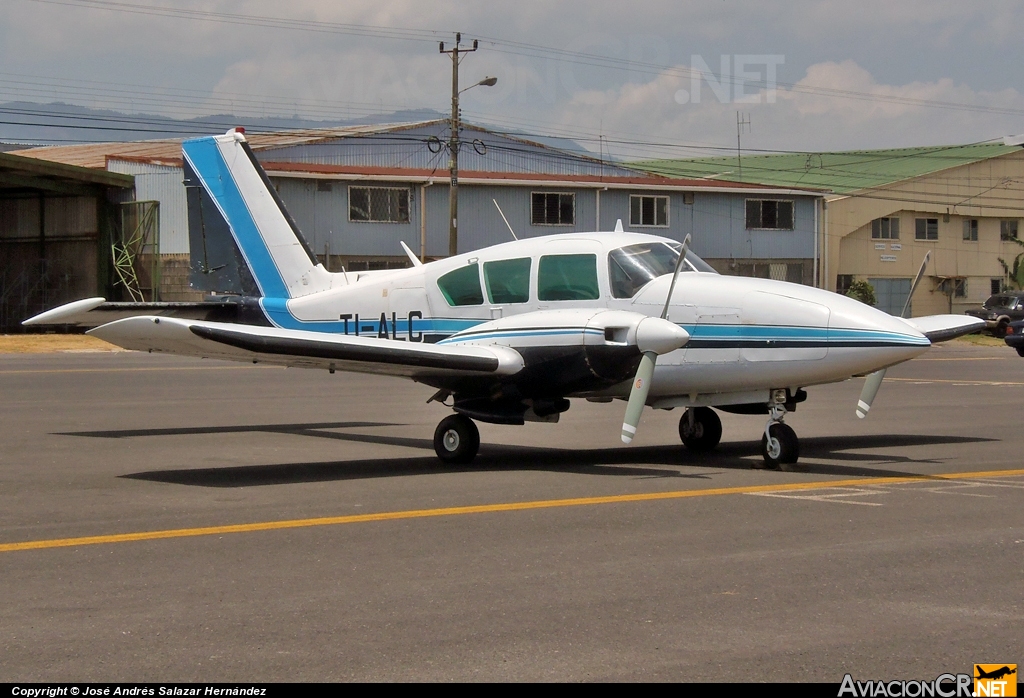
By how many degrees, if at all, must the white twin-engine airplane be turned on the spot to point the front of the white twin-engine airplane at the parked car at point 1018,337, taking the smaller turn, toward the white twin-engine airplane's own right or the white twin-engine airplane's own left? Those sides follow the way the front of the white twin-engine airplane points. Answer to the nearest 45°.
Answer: approximately 90° to the white twin-engine airplane's own left

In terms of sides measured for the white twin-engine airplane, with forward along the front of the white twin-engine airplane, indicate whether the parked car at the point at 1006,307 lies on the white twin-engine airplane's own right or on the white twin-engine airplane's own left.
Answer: on the white twin-engine airplane's own left

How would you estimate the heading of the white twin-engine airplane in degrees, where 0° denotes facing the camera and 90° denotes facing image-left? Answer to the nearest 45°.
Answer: approximately 315°
